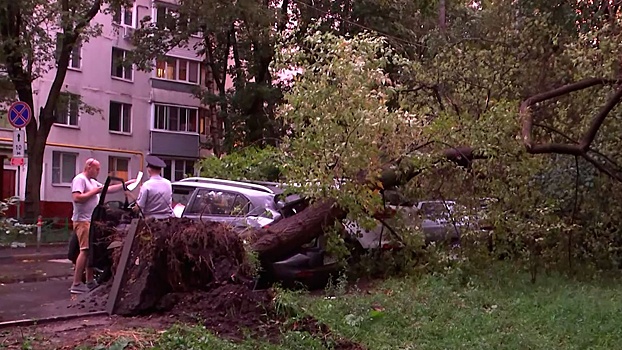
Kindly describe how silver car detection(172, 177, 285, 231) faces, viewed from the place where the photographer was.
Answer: facing to the left of the viewer

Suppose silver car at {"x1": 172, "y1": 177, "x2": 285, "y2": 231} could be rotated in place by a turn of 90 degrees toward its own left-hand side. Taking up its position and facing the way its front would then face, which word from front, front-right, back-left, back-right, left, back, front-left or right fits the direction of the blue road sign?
back-right

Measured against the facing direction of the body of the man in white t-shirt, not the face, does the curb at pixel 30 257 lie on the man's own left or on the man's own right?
on the man's own left

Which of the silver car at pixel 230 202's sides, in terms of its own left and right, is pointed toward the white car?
back

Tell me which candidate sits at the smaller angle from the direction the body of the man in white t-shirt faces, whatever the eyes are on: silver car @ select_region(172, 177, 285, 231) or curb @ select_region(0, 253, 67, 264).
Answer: the silver car

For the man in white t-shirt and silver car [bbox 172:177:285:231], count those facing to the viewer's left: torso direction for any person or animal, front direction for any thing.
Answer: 1

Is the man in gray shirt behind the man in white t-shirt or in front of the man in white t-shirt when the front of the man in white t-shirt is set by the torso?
in front

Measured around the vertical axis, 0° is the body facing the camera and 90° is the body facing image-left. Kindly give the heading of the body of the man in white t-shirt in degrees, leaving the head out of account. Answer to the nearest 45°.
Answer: approximately 270°
